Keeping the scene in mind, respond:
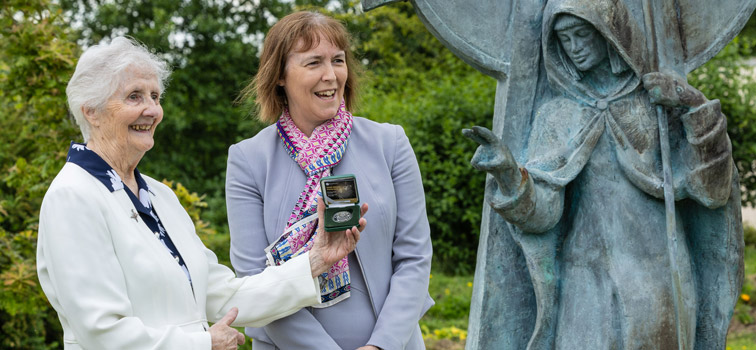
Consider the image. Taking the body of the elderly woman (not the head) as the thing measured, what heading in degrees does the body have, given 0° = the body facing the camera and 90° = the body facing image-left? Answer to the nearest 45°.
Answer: approximately 315°
